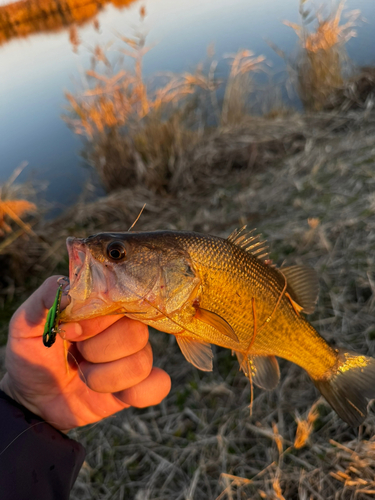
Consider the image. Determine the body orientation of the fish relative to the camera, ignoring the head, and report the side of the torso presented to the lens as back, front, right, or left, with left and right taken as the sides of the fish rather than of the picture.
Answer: left
